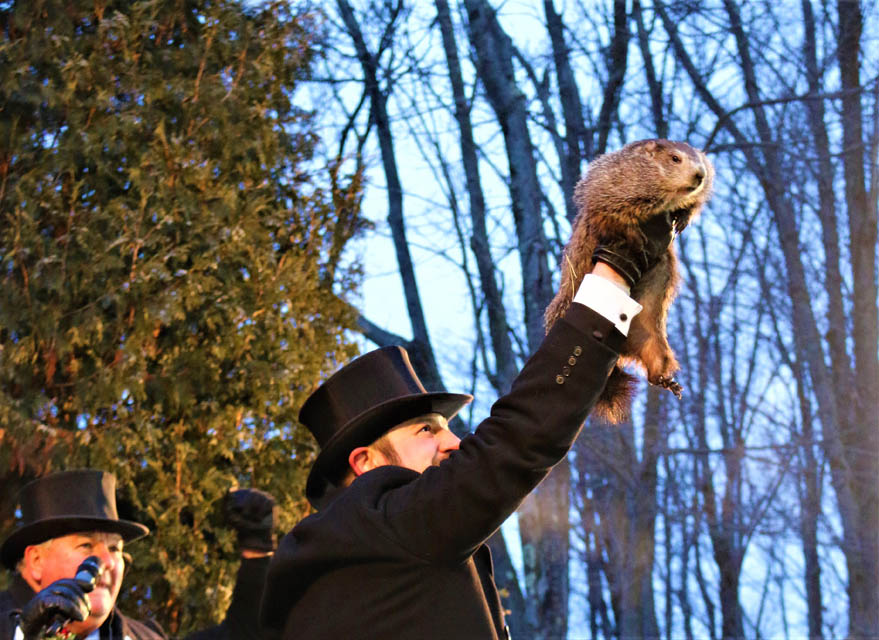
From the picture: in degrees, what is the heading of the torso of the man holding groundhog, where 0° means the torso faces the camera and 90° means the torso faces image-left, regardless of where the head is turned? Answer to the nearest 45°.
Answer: approximately 270°

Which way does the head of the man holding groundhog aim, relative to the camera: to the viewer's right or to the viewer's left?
to the viewer's right

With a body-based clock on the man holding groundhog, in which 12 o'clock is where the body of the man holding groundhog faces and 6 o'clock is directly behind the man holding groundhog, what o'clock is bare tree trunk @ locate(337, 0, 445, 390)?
The bare tree trunk is roughly at 9 o'clock from the man holding groundhog.

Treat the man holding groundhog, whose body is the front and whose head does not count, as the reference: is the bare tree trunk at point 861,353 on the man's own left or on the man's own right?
on the man's own left

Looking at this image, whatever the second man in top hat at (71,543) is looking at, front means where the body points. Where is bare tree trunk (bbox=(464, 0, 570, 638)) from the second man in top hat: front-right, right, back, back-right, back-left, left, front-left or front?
left

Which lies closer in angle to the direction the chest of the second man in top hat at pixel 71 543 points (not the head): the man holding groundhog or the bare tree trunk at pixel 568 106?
the man holding groundhog

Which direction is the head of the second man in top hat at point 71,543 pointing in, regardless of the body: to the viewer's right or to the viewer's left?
to the viewer's right

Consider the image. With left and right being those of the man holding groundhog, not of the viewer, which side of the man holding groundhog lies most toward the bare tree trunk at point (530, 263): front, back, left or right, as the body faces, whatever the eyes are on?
left

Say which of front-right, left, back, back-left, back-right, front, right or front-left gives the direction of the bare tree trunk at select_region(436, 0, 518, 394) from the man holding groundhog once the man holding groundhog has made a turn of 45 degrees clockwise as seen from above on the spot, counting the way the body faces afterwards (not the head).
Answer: back-left

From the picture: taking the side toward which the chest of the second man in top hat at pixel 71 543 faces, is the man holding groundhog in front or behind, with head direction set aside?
in front

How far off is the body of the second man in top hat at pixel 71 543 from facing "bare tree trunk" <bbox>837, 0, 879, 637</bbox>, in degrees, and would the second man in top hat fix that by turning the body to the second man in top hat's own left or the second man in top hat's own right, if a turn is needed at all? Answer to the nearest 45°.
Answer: approximately 90° to the second man in top hat's own left

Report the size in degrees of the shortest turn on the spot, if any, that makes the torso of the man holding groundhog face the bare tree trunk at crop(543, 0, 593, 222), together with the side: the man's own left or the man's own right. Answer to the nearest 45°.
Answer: approximately 90° to the man's own left

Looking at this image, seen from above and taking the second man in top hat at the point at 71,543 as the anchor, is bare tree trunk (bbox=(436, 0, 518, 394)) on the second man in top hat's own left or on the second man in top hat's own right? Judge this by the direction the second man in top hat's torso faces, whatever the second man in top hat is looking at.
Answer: on the second man in top hat's own left
